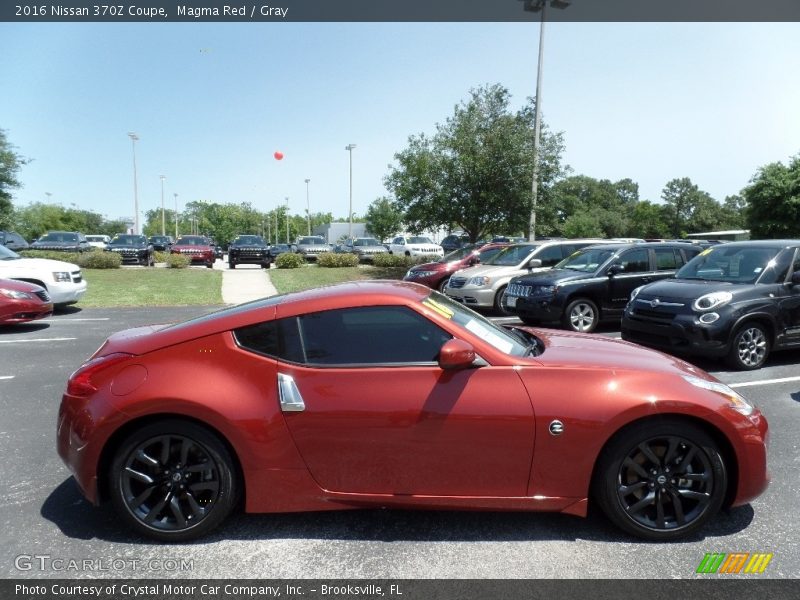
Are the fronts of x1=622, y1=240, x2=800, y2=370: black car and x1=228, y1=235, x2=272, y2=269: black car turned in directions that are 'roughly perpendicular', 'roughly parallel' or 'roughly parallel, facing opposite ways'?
roughly perpendicular

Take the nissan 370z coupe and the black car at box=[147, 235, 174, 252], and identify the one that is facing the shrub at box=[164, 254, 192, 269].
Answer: the black car

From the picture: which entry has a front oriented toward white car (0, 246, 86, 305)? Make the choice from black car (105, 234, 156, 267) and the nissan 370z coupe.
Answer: the black car

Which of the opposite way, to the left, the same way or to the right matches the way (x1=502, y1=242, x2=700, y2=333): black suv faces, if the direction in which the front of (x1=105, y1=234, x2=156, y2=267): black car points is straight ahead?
to the right

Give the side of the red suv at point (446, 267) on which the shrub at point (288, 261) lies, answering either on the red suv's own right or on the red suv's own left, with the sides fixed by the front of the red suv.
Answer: on the red suv's own right

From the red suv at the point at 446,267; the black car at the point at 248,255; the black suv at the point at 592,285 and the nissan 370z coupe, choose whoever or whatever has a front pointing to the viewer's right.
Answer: the nissan 370z coupe

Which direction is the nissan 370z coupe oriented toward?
to the viewer's right

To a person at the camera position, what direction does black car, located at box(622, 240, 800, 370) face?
facing the viewer and to the left of the viewer

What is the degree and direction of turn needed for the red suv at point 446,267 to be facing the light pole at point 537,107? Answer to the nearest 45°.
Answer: approximately 180°

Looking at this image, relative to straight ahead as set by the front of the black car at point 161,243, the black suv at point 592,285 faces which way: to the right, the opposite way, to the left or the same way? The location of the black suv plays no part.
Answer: to the right

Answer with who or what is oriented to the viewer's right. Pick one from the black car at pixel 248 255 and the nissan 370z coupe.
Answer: the nissan 370z coupe

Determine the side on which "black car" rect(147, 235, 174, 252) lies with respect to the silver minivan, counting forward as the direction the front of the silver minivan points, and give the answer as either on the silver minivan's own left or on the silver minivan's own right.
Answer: on the silver minivan's own right

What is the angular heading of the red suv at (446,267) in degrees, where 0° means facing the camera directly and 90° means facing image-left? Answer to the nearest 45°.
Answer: approximately 45°

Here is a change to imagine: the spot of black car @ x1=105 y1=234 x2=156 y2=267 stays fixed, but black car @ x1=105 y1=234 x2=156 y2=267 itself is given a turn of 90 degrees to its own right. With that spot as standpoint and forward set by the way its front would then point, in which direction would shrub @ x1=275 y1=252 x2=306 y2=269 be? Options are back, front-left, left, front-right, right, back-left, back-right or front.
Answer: back-left

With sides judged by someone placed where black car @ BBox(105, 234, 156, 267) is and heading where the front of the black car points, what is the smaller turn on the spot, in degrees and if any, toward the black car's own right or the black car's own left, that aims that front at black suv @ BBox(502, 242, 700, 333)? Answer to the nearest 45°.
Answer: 0° — it already faces it
